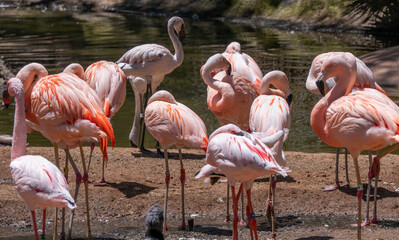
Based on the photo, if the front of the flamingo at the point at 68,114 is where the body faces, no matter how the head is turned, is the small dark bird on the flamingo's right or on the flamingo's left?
on the flamingo's left

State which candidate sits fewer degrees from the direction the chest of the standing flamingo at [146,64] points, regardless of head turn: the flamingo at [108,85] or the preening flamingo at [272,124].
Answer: the preening flamingo

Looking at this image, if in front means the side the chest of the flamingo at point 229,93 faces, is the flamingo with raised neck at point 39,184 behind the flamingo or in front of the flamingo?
in front

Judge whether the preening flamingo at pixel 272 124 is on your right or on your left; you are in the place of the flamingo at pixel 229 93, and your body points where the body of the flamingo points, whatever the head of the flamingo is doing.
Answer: on your left

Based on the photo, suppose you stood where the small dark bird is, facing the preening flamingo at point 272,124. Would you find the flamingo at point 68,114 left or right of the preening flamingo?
left

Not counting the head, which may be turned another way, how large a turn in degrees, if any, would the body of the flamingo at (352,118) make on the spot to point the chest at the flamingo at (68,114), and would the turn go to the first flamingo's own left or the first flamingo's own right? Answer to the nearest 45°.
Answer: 0° — it already faces it

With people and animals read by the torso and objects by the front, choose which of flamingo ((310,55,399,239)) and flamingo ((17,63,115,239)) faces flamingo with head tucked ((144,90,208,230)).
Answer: flamingo ((310,55,399,239))

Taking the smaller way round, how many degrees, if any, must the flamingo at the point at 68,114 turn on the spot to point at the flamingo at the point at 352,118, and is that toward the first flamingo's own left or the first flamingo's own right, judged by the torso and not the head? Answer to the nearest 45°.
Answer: approximately 180°

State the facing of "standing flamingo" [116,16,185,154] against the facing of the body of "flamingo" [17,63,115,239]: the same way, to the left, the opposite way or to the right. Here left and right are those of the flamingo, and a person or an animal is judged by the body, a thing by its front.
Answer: the opposite way

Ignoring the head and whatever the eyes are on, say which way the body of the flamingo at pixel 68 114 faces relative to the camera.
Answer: to the viewer's left

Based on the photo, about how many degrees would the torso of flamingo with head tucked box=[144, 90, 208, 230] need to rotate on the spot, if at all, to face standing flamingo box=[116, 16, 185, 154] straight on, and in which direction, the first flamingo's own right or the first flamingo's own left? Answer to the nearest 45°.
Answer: approximately 90° to the first flamingo's own right

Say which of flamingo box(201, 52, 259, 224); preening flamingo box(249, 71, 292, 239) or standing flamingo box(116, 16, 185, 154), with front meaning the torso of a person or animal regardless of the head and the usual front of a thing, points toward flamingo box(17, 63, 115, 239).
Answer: flamingo box(201, 52, 259, 224)

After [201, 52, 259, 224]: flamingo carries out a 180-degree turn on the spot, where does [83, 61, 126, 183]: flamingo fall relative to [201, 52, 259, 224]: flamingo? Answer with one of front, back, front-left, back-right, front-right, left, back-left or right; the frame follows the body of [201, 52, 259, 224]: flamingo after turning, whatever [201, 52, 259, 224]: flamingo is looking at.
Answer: back-left

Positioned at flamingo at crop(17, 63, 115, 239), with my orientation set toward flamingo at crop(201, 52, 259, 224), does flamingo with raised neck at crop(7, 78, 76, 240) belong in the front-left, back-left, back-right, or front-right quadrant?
back-right

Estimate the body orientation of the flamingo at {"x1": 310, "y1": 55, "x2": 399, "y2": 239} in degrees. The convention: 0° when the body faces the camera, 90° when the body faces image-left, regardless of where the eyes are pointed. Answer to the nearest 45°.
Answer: approximately 90°

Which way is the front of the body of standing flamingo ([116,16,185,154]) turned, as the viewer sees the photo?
to the viewer's right

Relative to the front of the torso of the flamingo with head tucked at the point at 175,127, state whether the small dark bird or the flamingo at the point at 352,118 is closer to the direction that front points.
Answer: the small dark bird

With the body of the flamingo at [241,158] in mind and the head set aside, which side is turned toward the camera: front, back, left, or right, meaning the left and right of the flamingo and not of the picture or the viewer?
left
